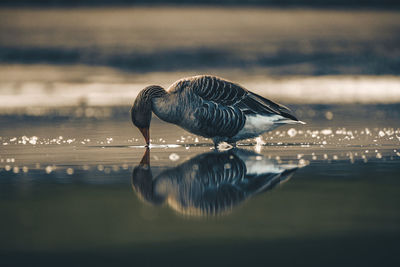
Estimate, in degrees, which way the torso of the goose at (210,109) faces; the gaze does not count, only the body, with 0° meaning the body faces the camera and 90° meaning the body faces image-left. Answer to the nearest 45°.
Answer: approximately 90°
